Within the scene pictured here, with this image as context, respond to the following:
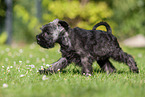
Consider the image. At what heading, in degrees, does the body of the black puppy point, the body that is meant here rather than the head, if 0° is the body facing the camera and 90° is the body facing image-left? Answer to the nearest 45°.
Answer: approximately 90°
